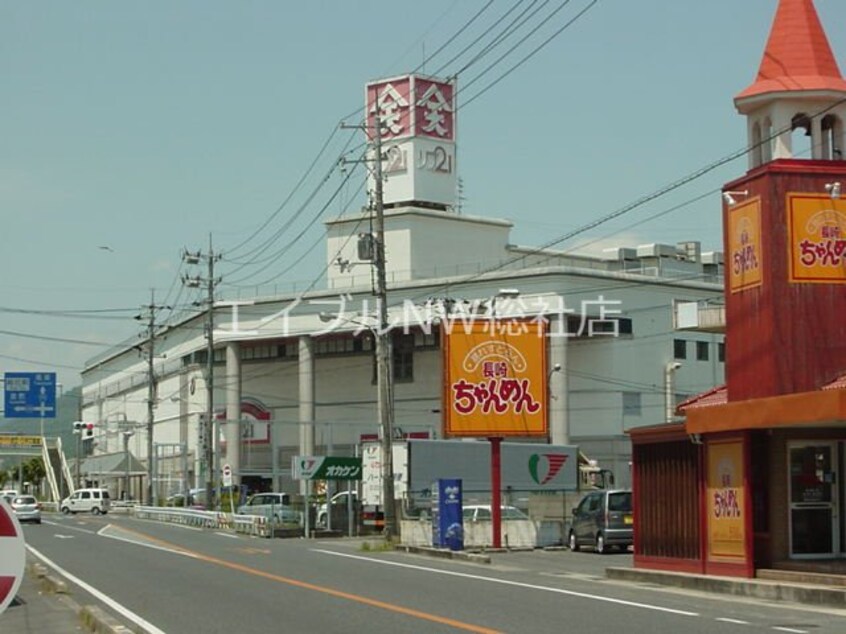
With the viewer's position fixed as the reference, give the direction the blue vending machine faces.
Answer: facing the viewer

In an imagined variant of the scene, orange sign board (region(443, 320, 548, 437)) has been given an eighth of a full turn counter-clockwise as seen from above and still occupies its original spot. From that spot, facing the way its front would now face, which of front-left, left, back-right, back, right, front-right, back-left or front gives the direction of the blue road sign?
back

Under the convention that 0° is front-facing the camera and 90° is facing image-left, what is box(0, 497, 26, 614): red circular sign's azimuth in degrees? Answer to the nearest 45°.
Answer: approximately 0°

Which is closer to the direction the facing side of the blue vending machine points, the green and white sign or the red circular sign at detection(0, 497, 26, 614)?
the red circular sign

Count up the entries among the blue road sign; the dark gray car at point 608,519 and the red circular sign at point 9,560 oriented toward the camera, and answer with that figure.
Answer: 2

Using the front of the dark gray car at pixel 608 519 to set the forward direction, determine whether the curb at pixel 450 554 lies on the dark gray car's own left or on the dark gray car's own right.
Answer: on the dark gray car's own left

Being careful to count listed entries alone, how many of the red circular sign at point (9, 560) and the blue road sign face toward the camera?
2

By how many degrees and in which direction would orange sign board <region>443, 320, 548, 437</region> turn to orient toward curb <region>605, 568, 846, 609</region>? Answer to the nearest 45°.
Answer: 0° — it already faces it

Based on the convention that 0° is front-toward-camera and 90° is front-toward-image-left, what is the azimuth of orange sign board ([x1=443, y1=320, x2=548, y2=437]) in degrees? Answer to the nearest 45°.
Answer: approximately 0°

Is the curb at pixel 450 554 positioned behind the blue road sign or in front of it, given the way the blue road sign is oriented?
in front

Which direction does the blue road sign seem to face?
toward the camera

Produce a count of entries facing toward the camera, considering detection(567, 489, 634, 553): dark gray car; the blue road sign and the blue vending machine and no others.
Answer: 2
